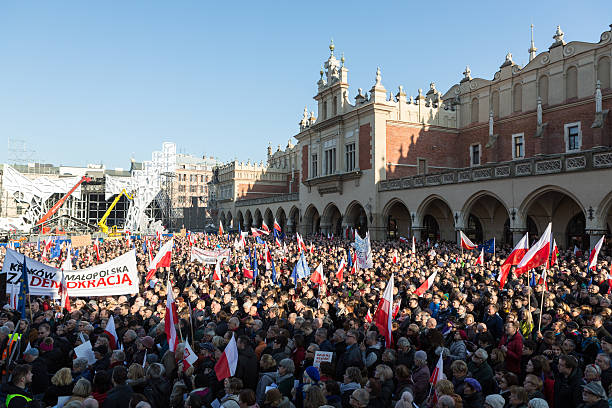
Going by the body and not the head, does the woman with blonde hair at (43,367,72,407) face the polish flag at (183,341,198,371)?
no

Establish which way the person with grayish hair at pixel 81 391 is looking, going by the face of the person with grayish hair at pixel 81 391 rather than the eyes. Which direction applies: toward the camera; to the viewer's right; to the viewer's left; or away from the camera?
away from the camera

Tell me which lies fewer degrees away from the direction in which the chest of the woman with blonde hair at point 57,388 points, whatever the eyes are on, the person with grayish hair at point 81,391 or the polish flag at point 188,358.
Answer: the polish flag

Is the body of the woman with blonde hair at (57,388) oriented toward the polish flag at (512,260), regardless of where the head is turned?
no

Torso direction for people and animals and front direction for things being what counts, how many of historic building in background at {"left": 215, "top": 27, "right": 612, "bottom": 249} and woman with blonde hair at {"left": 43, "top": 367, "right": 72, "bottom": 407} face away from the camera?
1

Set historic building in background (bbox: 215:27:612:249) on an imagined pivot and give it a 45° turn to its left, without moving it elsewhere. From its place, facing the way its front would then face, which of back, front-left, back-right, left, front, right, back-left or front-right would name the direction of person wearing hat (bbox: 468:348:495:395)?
front

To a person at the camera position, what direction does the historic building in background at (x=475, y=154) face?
facing the viewer and to the left of the viewer

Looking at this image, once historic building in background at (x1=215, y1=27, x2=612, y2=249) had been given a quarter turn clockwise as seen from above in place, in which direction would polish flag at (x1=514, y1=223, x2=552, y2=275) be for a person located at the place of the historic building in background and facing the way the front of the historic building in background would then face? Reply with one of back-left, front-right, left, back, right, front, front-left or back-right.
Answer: back-left

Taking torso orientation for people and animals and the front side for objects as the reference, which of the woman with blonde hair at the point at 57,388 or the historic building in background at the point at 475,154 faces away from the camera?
the woman with blonde hair

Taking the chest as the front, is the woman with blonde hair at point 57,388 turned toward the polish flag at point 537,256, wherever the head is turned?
no

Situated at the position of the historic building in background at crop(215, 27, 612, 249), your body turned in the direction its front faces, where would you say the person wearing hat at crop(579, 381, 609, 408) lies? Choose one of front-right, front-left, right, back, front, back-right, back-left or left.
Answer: front-left

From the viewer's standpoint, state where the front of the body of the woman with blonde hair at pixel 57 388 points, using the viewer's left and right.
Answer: facing away from the viewer
